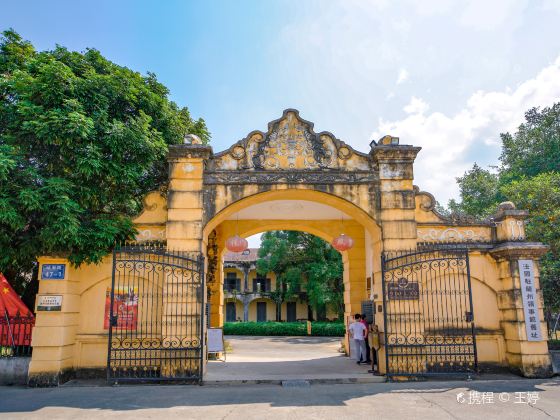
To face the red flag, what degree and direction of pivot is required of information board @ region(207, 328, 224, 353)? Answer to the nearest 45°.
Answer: approximately 45° to its right

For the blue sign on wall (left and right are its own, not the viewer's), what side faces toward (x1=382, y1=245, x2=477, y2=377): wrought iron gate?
left

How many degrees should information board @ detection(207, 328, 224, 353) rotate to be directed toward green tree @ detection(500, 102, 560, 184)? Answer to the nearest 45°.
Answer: approximately 135° to its left

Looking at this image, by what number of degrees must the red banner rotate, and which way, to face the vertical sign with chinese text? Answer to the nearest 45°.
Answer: approximately 90° to its left

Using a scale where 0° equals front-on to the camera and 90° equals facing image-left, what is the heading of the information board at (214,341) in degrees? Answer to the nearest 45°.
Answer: approximately 0°

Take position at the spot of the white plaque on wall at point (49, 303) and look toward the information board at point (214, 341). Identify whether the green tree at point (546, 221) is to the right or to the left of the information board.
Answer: right

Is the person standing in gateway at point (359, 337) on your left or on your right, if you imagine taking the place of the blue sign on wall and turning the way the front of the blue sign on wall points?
on your left

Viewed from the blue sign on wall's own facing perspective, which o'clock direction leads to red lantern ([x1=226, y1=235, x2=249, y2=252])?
The red lantern is roughly at 9 o'clock from the blue sign on wall.

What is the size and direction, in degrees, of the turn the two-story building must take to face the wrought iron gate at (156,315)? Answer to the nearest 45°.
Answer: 0° — it already faces it
